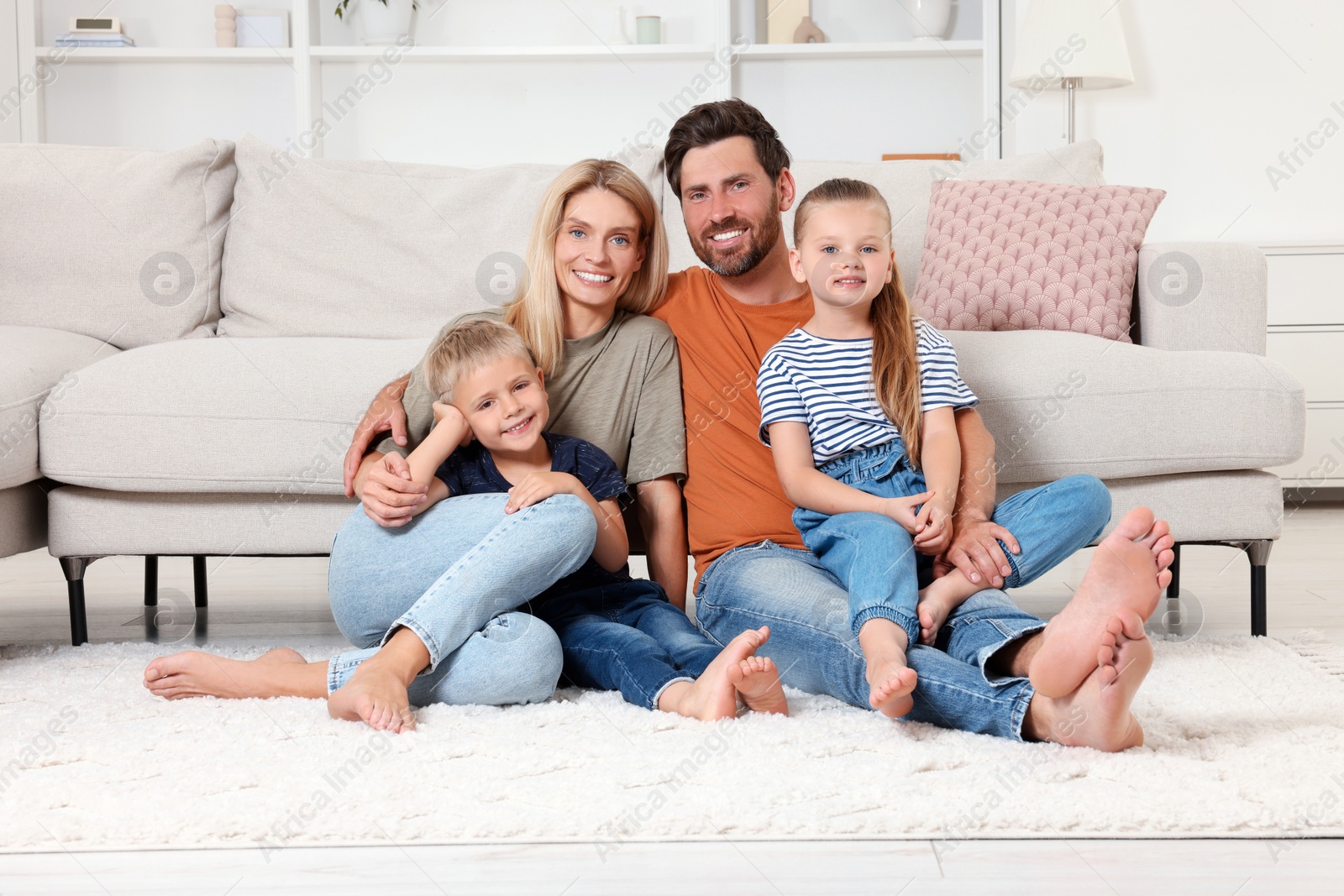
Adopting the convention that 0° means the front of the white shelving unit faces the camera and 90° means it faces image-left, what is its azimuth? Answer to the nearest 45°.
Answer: approximately 0°

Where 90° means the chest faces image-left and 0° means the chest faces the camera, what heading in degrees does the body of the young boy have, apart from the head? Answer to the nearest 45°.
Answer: approximately 0°

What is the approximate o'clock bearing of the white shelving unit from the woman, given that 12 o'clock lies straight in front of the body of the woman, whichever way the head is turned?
The white shelving unit is roughly at 6 o'clock from the woman.

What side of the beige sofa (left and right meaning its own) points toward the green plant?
back
